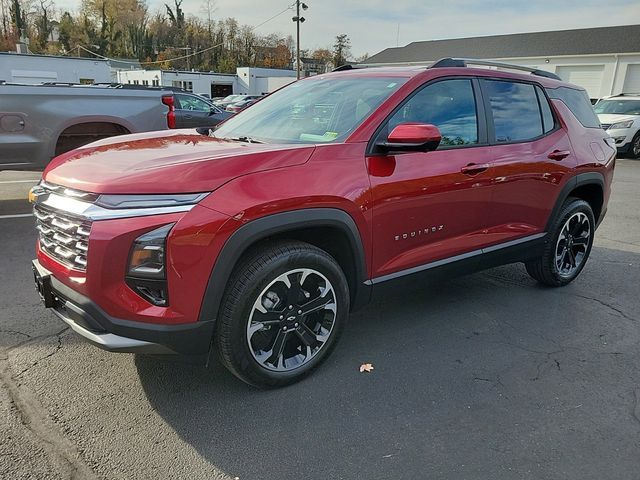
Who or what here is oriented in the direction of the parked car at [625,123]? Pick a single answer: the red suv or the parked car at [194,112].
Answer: the parked car at [194,112]

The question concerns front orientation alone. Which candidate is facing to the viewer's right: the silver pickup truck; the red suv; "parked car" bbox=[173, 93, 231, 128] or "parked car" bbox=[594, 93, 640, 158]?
"parked car" bbox=[173, 93, 231, 128]

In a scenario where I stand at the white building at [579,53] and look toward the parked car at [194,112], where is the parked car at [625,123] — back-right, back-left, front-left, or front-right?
front-left

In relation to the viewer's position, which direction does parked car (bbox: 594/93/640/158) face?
facing the viewer and to the left of the viewer

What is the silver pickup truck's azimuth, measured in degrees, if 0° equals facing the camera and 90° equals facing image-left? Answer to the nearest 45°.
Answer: approximately 90°

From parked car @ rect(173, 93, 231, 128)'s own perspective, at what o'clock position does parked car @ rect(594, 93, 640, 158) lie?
parked car @ rect(594, 93, 640, 158) is roughly at 12 o'clock from parked car @ rect(173, 93, 231, 128).

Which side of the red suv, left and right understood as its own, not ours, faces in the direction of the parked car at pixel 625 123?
back

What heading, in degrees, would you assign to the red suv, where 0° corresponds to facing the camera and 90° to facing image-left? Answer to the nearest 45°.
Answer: approximately 45°

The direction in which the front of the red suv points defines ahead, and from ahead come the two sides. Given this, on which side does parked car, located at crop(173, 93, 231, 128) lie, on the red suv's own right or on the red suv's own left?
on the red suv's own right

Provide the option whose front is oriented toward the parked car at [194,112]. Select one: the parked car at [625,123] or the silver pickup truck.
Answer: the parked car at [625,123]

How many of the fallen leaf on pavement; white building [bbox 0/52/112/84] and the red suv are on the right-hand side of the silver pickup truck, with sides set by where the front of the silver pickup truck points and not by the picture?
1

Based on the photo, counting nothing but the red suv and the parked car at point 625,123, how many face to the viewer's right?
0

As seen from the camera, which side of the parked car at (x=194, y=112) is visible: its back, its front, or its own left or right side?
right

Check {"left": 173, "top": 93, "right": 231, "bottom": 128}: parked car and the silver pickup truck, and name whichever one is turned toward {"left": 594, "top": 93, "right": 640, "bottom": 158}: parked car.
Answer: {"left": 173, "top": 93, "right": 231, "bottom": 128}: parked car
